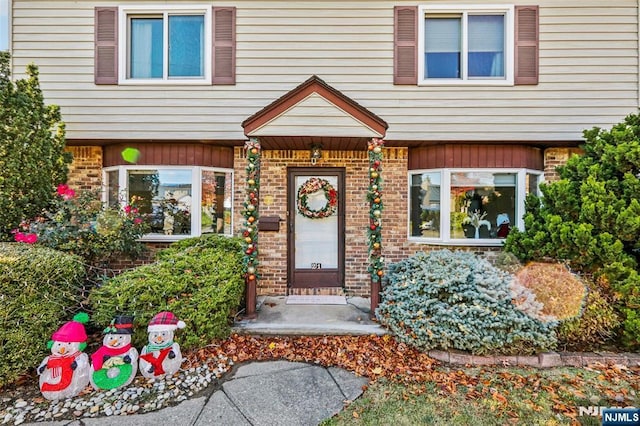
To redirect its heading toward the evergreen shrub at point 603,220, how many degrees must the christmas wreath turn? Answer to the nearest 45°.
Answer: approximately 45° to its left

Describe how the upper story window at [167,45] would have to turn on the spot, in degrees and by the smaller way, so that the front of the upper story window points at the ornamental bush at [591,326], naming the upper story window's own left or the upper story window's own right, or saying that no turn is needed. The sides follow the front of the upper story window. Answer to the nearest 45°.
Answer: approximately 45° to the upper story window's own left

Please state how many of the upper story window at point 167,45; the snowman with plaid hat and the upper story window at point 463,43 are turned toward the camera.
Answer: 3

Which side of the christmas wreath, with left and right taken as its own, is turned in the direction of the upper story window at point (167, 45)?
right

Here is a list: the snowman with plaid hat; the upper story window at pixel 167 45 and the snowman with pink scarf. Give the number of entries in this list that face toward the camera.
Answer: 3

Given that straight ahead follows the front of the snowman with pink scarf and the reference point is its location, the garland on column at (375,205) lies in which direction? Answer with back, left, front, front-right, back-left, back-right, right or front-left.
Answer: left

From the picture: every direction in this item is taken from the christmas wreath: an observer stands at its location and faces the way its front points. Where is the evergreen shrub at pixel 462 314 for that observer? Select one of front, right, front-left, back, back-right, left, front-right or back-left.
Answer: front-left

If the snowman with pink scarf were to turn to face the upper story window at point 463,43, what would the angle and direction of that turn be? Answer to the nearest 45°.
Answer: approximately 90° to its left
